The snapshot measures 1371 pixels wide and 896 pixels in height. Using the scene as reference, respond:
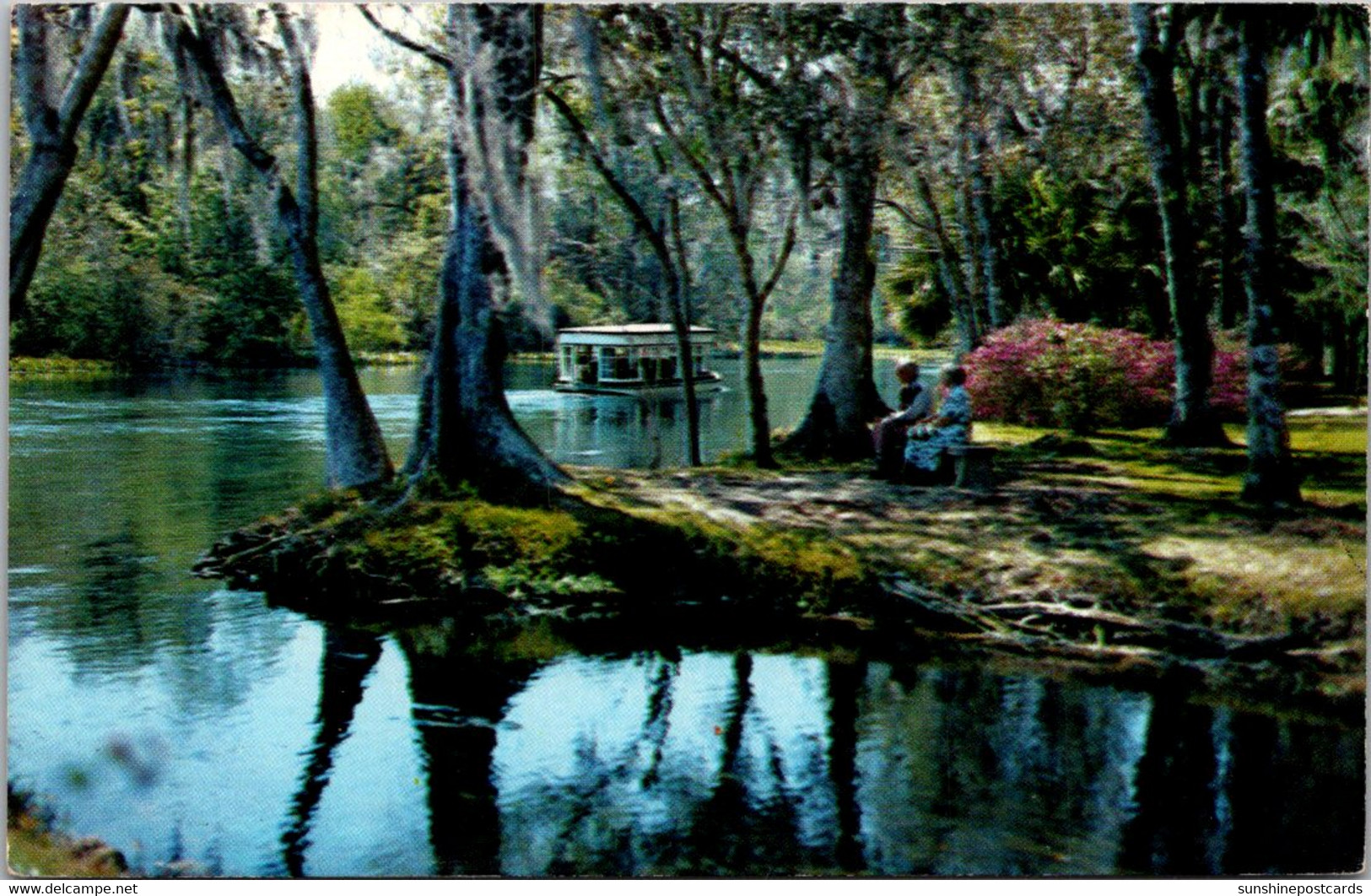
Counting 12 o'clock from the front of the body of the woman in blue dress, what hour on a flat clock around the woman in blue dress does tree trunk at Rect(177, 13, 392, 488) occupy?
The tree trunk is roughly at 12 o'clock from the woman in blue dress.

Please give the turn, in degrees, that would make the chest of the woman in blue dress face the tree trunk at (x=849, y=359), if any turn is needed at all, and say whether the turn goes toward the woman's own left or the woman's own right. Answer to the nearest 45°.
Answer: approximately 90° to the woman's own right

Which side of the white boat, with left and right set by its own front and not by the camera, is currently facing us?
right

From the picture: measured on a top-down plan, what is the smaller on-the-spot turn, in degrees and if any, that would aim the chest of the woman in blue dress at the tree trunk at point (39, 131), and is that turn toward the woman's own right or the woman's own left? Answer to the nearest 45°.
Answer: approximately 45° to the woman's own left

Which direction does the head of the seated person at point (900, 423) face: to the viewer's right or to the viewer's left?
to the viewer's left

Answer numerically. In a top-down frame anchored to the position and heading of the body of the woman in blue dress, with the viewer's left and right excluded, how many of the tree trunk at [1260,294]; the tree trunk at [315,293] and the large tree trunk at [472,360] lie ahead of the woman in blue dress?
2

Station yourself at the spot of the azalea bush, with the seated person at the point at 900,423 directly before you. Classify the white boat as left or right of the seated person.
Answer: right

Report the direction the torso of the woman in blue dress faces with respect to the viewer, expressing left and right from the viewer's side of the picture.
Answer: facing to the left of the viewer

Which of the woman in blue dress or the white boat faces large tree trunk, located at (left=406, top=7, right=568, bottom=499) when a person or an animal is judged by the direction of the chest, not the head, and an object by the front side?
the woman in blue dress
